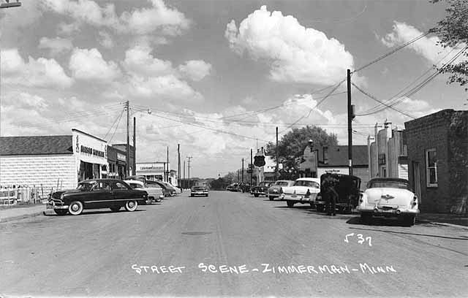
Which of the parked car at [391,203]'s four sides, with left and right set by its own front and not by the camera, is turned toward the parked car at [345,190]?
front

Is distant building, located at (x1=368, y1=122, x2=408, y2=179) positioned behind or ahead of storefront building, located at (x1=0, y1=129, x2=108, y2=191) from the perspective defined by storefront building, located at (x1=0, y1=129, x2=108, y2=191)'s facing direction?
ahead

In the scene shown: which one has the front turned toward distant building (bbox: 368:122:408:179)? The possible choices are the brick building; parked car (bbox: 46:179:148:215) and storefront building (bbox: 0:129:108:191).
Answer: the storefront building

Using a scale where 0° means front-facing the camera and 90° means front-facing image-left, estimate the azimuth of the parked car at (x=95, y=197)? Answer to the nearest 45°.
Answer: approximately 45°

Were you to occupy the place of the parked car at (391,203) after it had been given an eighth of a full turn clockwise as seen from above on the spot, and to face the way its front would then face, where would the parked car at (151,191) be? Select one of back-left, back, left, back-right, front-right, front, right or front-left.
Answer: left

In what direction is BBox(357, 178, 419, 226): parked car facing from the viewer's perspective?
away from the camera

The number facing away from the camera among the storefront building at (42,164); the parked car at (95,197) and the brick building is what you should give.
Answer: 0

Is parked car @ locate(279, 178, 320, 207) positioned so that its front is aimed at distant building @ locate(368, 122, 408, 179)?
yes

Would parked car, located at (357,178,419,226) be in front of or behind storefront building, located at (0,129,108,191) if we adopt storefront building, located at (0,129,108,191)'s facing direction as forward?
in front

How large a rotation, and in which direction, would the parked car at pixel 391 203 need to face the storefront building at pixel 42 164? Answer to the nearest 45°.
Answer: approximately 45° to its left

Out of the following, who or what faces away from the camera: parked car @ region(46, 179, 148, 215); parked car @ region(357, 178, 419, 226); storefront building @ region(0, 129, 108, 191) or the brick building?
parked car @ region(357, 178, 419, 226)

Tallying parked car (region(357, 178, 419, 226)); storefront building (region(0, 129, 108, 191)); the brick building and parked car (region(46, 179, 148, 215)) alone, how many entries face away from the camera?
1

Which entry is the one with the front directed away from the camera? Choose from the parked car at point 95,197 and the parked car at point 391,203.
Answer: the parked car at point 391,203

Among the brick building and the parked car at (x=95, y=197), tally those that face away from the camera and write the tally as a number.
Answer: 0

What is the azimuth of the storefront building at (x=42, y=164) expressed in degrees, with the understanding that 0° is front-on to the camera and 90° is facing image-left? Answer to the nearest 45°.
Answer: approximately 315°

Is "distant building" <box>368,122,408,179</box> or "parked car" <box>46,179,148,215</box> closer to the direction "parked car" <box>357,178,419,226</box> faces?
the distant building

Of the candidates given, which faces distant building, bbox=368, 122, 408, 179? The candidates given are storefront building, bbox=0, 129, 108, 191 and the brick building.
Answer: the storefront building

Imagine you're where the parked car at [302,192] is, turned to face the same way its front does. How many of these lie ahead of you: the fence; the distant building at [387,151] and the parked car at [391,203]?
1

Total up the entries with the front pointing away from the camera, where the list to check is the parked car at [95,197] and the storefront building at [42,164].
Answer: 0

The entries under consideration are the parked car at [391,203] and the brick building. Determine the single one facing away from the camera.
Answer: the parked car
